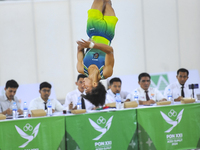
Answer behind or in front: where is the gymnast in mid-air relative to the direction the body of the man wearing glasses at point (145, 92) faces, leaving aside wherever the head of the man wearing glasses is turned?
in front

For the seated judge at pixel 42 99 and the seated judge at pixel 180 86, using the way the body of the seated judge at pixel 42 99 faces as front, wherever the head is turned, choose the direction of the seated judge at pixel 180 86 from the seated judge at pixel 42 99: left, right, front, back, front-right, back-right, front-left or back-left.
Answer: left

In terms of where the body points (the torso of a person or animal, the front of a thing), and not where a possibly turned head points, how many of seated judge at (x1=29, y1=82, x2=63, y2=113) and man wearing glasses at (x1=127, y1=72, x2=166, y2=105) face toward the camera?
2

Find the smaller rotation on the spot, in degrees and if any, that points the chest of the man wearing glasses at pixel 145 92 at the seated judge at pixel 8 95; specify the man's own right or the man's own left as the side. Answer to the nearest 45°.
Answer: approximately 90° to the man's own right

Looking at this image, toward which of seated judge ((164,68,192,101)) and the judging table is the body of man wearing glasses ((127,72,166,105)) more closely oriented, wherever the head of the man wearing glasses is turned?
the judging table
